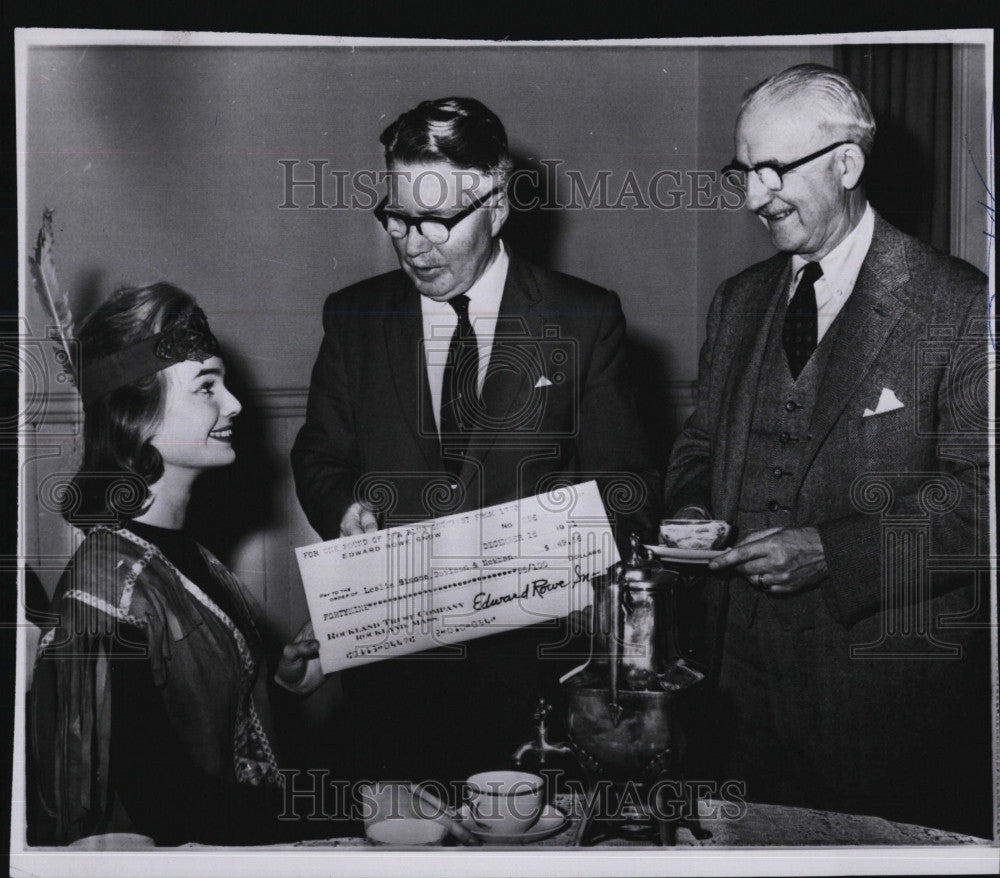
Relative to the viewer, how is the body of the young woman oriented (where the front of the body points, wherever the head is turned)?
to the viewer's right

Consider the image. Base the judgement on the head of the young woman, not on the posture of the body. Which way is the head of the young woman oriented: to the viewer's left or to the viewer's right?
to the viewer's right

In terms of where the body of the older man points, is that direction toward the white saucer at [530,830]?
yes

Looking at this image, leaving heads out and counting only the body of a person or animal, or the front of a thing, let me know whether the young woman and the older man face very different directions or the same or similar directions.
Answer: very different directions

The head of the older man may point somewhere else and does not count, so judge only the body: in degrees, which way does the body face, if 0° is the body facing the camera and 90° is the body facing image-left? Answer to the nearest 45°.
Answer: approximately 45°

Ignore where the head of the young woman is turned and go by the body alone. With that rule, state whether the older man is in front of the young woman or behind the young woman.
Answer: in front

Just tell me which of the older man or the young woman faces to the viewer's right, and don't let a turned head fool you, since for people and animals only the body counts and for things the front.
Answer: the young woman

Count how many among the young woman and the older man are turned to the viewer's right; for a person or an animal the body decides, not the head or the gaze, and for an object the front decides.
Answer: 1

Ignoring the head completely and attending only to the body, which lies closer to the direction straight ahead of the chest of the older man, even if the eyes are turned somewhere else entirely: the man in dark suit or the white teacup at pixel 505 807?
the white teacup

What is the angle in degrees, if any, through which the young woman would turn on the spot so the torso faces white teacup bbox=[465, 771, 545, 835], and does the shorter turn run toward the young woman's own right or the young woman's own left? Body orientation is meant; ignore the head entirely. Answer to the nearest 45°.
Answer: approximately 45° to the young woman's own right

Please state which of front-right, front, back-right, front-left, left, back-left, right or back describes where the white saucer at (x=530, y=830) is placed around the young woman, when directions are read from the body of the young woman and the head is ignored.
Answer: front-right

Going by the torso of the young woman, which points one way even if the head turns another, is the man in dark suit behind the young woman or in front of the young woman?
in front
